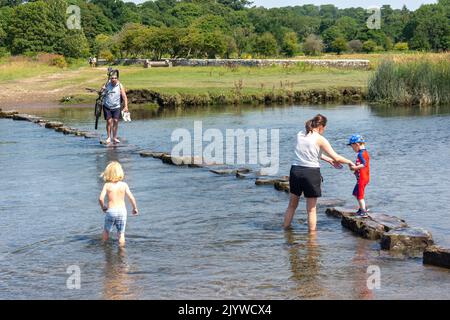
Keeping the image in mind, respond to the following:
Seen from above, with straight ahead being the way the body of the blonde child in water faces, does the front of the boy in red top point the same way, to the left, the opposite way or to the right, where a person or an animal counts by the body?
to the left

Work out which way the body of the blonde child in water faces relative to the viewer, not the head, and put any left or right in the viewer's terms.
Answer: facing away from the viewer

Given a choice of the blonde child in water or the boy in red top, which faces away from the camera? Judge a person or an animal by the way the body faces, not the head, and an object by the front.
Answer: the blonde child in water

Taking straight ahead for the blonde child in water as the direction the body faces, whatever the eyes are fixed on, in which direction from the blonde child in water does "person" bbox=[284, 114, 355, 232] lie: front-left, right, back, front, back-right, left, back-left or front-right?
right

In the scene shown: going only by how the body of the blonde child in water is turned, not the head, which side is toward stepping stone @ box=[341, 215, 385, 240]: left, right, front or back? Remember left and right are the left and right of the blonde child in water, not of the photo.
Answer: right

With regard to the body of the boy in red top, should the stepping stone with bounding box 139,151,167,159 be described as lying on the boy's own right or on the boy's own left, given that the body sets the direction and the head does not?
on the boy's own right

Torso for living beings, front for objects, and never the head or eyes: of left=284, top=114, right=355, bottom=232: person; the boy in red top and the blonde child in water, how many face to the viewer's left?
1

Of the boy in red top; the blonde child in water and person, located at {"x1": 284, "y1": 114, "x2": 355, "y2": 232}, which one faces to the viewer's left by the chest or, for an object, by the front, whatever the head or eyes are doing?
the boy in red top

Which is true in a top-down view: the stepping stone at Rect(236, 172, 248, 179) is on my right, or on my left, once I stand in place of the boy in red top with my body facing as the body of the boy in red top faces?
on my right

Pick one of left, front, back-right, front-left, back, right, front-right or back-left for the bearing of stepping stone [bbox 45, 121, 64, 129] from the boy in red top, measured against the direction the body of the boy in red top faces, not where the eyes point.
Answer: front-right

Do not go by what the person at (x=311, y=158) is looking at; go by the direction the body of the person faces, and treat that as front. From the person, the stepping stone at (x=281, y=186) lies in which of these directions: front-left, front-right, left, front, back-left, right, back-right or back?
front-left

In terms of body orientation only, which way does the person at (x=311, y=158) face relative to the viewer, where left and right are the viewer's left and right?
facing away from the viewer and to the right of the viewer

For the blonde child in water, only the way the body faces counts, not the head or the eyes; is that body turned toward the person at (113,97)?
yes

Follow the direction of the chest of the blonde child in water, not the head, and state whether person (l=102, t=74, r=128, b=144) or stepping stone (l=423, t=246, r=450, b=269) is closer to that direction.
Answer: the person

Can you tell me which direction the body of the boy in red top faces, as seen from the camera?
to the viewer's left

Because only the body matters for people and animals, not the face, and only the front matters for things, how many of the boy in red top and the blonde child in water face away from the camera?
1

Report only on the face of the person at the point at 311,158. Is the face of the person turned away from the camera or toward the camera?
away from the camera
